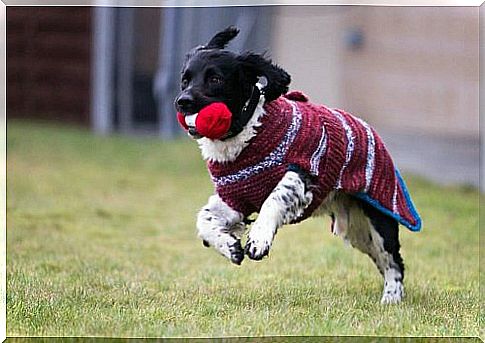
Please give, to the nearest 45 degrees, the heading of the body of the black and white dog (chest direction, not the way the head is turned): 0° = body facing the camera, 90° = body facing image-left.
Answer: approximately 45°
